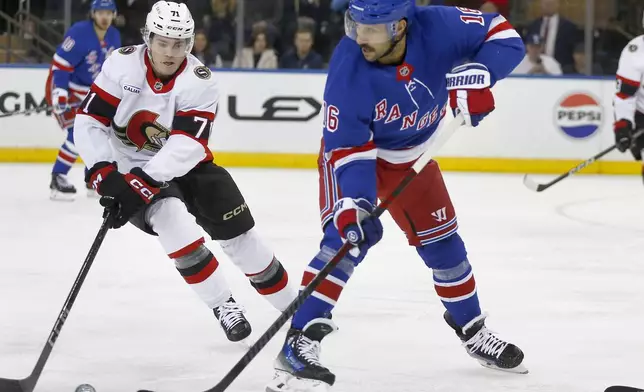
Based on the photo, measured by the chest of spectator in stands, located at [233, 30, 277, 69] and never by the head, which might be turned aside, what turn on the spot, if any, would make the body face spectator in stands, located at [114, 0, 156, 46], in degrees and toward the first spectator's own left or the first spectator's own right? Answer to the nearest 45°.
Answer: approximately 90° to the first spectator's own right

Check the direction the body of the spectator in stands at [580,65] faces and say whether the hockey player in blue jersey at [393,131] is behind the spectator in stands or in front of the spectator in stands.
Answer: in front

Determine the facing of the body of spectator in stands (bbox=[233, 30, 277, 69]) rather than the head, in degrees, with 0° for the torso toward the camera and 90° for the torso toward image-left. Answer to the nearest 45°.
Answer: approximately 0°

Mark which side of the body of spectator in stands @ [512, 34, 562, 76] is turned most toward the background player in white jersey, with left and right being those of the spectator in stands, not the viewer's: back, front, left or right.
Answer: front

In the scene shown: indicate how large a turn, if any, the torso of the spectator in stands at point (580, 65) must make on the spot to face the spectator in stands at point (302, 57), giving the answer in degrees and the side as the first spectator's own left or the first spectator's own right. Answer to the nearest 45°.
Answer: approximately 90° to the first spectator's own right

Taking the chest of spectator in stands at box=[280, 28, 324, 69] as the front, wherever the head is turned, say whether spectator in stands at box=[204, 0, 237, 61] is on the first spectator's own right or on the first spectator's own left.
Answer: on the first spectator's own right

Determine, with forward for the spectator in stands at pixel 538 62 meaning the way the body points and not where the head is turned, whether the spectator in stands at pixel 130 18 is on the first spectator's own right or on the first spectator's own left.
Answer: on the first spectator's own right

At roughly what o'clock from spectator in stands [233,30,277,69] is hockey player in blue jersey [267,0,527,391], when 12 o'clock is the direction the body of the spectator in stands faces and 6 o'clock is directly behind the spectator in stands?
The hockey player in blue jersey is roughly at 12 o'clock from the spectator in stands.
